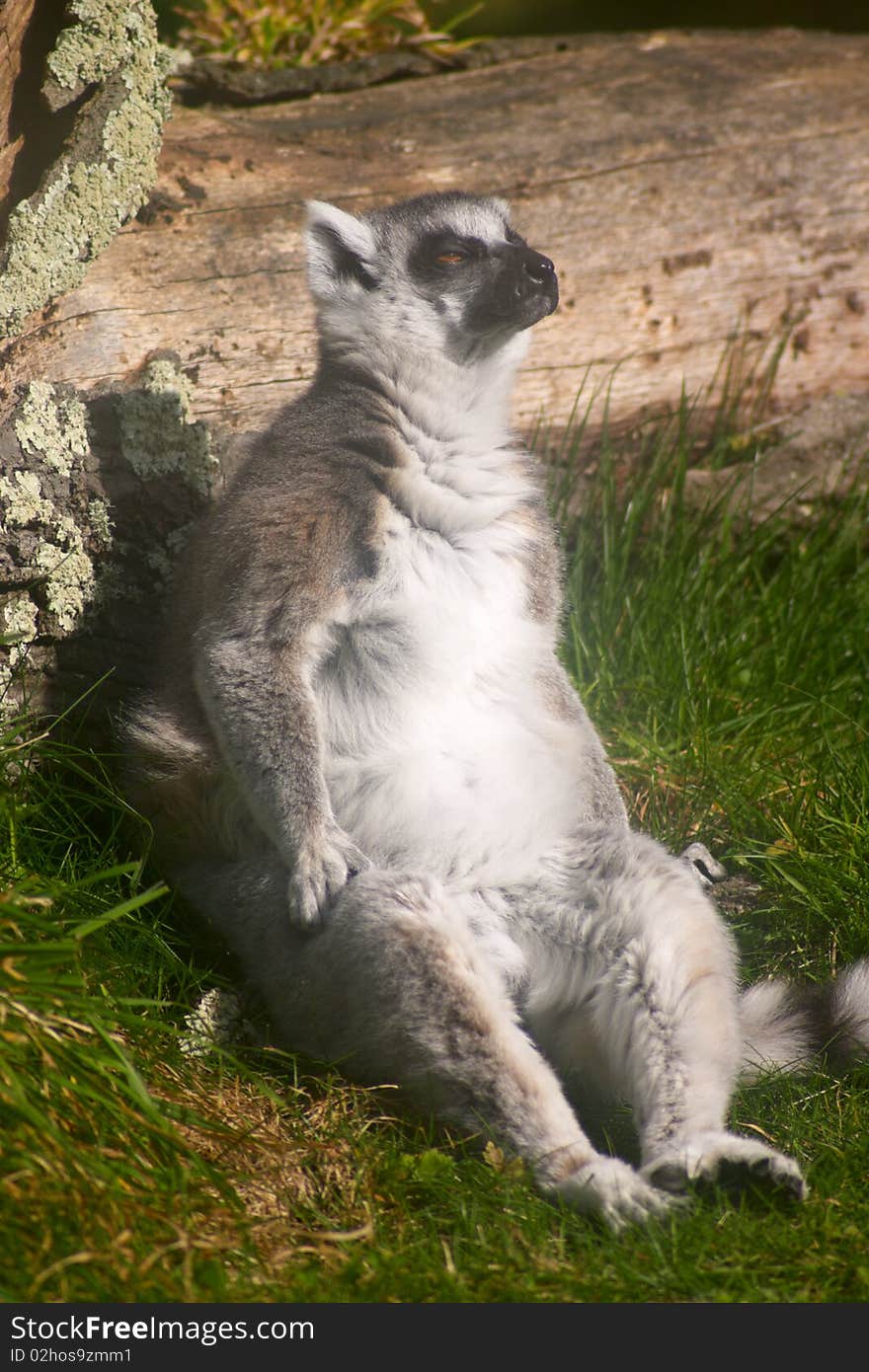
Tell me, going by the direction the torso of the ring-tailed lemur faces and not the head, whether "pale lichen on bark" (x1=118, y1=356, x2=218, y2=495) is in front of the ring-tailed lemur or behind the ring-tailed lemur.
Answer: behind

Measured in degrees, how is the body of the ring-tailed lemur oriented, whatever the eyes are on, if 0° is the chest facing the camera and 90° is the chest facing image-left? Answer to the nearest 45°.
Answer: approximately 315°
